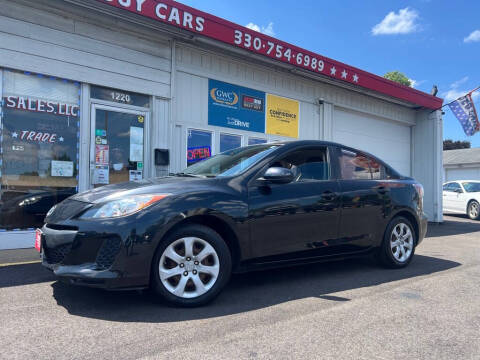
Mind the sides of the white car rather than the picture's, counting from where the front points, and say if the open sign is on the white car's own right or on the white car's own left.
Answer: on the white car's own right

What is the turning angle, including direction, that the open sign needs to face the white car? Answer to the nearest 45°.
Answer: approximately 90° to its left

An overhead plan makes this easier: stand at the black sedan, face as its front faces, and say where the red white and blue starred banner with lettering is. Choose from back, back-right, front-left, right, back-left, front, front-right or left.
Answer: back

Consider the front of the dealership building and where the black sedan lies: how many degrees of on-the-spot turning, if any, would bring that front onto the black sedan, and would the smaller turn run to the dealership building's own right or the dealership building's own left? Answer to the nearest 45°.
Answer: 0° — it already faces it

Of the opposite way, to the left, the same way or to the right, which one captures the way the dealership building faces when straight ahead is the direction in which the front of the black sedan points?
to the left

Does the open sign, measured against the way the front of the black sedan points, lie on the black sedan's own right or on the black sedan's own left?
on the black sedan's own right
